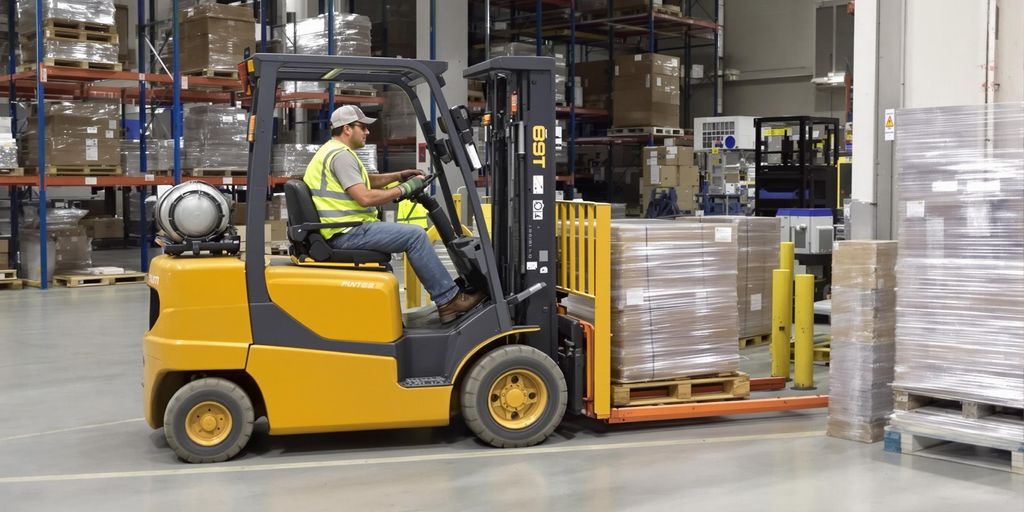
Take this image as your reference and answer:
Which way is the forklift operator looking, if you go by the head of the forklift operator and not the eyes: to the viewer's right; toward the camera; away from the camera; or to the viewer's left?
to the viewer's right

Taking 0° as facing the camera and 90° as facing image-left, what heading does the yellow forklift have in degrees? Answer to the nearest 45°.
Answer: approximately 270°

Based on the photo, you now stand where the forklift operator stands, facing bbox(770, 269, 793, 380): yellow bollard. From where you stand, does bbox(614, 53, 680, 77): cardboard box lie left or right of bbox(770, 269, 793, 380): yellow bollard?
left

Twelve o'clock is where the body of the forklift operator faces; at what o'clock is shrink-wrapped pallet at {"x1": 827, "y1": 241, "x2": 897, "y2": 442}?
The shrink-wrapped pallet is roughly at 12 o'clock from the forklift operator.

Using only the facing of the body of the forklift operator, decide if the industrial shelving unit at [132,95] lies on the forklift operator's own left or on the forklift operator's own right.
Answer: on the forklift operator's own left

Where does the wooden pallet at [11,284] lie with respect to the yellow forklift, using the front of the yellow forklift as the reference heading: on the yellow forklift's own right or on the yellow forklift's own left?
on the yellow forklift's own left

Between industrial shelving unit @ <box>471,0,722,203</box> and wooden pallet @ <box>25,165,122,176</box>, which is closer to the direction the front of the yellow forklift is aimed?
the industrial shelving unit

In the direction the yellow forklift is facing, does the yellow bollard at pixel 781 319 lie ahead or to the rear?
ahead

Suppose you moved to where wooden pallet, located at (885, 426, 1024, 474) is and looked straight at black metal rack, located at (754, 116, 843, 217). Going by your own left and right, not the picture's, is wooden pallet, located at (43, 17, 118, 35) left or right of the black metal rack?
left

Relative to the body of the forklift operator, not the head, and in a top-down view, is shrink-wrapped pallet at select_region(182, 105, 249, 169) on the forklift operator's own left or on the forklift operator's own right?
on the forklift operator's own left

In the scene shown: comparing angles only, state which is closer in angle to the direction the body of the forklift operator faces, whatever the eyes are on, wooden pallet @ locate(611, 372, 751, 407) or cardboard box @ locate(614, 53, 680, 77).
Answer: the wooden pallet

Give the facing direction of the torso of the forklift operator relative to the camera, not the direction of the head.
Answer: to the viewer's right

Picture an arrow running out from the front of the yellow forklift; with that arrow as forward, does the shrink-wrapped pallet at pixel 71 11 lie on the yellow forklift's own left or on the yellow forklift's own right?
on the yellow forklift's own left
